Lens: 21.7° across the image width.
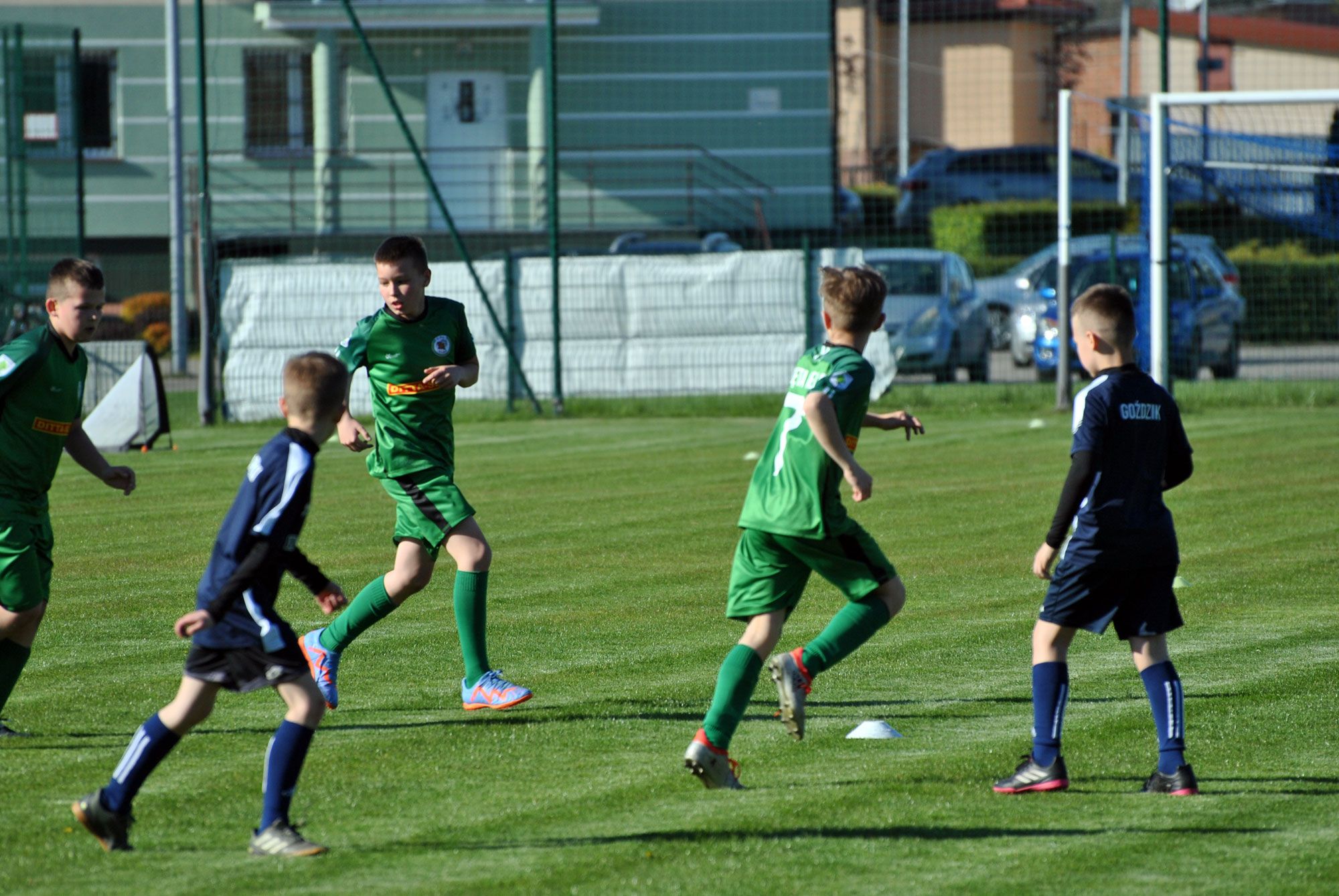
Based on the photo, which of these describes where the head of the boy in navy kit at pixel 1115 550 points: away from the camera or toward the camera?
away from the camera

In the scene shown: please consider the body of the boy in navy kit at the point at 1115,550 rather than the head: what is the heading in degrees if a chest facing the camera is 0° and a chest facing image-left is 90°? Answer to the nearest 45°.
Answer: approximately 135°

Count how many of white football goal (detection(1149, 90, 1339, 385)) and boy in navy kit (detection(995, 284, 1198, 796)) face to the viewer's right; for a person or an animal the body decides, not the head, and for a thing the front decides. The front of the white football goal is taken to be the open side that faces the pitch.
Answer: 0

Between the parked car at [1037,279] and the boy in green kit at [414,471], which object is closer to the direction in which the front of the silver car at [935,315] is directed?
the boy in green kit

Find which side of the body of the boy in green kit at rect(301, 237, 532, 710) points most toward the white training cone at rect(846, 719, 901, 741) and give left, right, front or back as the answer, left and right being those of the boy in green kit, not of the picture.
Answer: front

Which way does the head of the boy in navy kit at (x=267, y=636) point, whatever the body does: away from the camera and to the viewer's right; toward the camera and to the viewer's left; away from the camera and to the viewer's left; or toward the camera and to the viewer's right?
away from the camera and to the viewer's right

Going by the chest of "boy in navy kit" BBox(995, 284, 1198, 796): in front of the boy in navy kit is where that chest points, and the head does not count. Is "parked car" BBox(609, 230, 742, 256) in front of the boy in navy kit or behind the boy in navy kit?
in front

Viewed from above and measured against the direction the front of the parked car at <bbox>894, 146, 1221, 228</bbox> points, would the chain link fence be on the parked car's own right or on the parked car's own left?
on the parked car's own right

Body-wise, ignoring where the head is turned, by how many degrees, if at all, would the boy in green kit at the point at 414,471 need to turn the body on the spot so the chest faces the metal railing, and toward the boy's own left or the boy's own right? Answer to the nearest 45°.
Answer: approximately 135° to the boy's own left

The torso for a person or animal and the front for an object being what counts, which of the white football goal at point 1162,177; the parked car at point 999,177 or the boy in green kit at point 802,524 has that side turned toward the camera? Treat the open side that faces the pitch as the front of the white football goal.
the white football goal

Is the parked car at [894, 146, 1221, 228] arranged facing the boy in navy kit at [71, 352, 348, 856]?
no

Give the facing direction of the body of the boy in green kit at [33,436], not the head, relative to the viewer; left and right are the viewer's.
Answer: facing the viewer and to the right of the viewer

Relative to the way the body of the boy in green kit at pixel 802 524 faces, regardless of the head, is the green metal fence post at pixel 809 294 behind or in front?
in front

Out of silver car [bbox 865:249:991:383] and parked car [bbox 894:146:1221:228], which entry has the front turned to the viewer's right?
the parked car

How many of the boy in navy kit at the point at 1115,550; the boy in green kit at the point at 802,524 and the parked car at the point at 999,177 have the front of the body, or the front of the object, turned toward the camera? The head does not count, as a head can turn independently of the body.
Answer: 0
